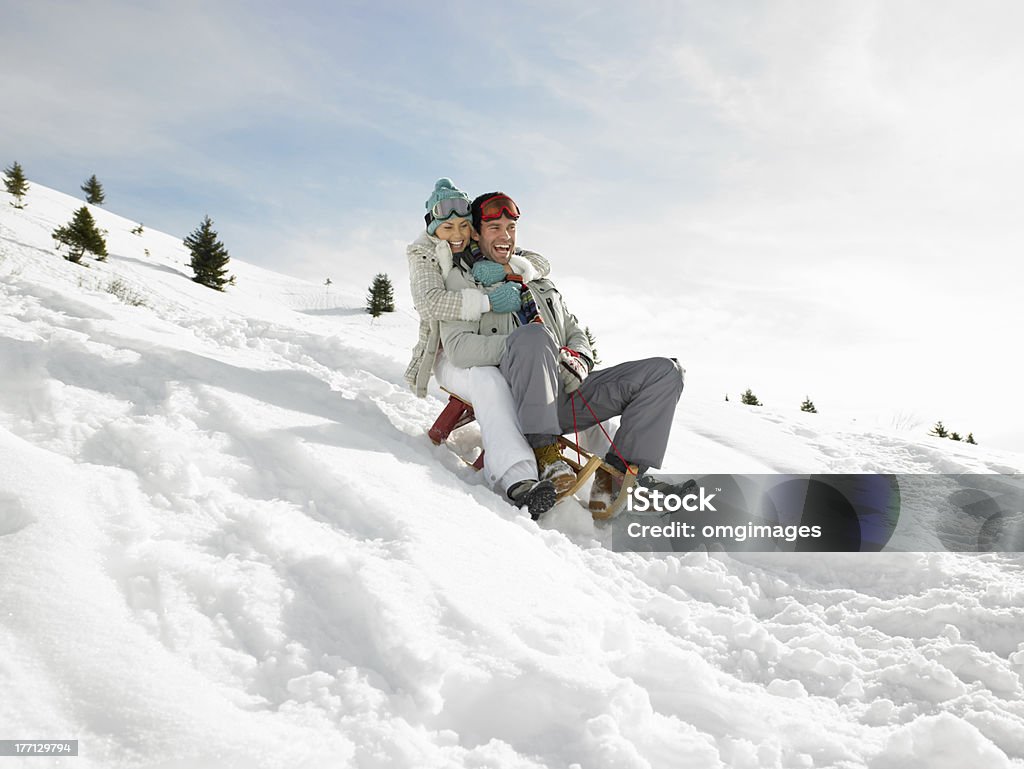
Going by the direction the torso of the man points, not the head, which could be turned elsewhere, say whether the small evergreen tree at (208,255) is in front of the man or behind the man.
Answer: behind

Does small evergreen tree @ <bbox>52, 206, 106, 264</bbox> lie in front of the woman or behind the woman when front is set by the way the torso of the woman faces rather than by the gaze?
behind

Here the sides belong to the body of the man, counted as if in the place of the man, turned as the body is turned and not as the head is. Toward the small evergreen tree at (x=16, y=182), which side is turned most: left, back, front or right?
back

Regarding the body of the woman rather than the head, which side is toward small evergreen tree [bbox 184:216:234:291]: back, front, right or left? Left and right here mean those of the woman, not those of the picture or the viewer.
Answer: back

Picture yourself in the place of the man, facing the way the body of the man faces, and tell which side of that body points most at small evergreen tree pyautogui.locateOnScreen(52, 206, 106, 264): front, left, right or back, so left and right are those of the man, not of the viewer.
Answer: back

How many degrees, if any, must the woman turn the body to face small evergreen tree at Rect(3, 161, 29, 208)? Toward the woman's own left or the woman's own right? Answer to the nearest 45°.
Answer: approximately 180°

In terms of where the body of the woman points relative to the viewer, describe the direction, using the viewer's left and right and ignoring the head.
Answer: facing the viewer and to the right of the viewer

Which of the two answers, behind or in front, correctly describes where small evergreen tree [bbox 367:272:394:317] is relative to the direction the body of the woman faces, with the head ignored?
behind

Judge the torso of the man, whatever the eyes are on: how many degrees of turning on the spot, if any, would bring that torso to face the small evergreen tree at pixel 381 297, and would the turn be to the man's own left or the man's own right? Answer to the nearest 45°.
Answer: approximately 135° to the man's own left
